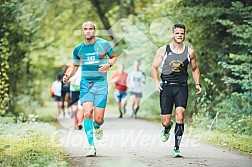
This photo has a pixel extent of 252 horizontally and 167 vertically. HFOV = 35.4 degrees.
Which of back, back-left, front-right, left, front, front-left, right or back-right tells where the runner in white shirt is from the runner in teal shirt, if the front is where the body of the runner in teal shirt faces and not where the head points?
back

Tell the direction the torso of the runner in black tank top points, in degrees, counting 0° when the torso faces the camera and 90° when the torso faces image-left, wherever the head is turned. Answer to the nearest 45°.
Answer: approximately 0°

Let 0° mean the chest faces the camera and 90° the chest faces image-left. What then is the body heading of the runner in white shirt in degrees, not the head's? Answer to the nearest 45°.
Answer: approximately 0°

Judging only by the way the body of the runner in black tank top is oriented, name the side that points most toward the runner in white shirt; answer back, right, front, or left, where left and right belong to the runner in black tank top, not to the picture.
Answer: back

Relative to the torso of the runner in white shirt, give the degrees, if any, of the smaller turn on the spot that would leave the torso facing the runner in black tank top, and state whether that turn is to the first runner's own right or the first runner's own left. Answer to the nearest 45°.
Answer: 0° — they already face them

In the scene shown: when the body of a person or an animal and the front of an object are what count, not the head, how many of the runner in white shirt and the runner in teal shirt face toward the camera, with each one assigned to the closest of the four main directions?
2

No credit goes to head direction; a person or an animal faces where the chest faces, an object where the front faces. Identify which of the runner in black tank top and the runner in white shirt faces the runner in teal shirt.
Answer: the runner in white shirt

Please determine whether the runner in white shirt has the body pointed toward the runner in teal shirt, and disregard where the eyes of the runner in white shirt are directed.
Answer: yes

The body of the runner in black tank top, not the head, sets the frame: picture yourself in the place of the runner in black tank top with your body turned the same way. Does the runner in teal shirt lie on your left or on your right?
on your right

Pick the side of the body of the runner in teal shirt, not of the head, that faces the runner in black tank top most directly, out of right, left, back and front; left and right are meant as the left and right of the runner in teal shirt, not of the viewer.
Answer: left

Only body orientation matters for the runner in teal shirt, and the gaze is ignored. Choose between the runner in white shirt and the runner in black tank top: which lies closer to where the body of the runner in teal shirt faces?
the runner in black tank top
